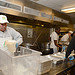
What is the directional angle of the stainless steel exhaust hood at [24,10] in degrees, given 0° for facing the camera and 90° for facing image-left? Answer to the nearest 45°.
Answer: approximately 315°
